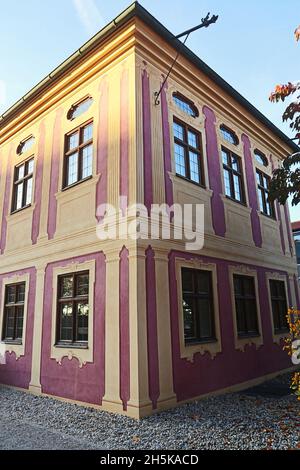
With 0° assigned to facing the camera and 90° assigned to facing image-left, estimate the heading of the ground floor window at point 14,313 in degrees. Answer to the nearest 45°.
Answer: approximately 45°

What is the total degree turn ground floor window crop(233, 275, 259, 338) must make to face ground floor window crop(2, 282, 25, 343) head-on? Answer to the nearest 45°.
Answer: approximately 135° to its right

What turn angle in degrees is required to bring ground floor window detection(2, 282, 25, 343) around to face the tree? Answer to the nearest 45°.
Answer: approximately 90° to its left

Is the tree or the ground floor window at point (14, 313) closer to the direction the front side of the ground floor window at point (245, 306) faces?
the tree

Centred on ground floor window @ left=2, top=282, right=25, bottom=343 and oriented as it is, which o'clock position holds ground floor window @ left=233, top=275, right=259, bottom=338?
ground floor window @ left=233, top=275, right=259, bottom=338 is roughly at 8 o'clock from ground floor window @ left=2, top=282, right=25, bottom=343.

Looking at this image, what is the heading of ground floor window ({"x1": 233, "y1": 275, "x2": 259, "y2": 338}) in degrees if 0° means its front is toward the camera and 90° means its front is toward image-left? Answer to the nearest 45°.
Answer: approximately 315°
